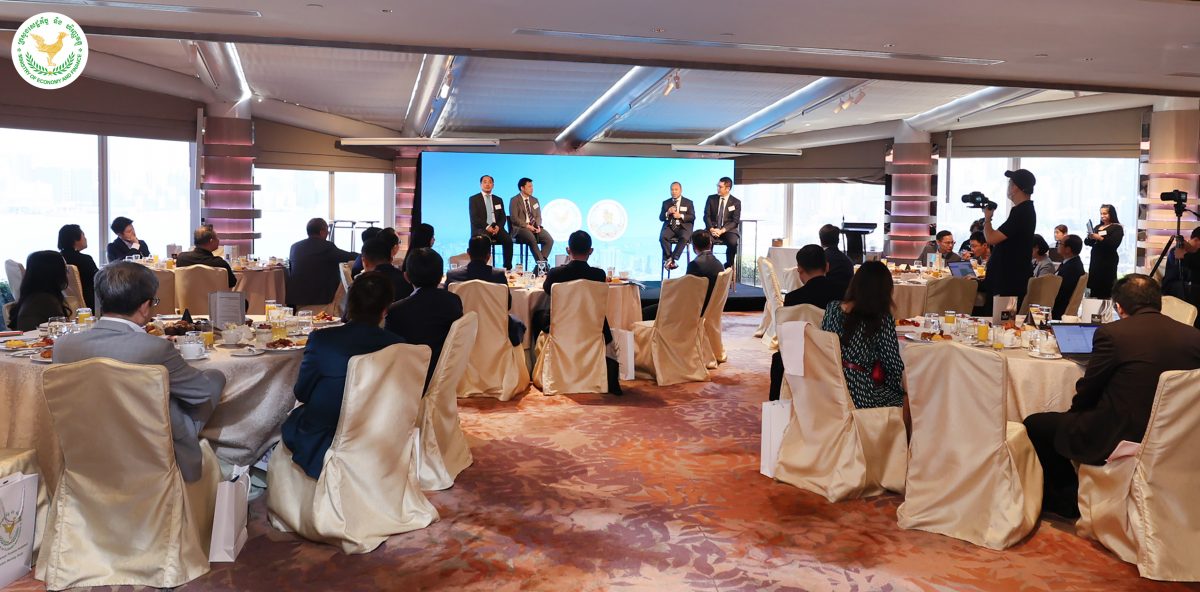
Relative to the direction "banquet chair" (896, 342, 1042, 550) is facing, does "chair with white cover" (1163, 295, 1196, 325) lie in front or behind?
in front

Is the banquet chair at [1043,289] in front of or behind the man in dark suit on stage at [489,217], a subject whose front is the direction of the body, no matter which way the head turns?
in front

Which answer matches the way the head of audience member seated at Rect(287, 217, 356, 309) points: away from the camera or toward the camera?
away from the camera

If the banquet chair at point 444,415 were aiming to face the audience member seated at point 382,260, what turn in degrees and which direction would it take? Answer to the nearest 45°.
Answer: approximately 45° to its right

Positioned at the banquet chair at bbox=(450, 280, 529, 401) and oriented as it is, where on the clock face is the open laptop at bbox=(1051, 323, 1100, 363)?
The open laptop is roughly at 3 o'clock from the banquet chair.

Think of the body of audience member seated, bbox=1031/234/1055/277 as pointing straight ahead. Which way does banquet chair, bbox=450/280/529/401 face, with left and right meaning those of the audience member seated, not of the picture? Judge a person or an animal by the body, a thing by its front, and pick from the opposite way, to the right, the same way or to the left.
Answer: to the right

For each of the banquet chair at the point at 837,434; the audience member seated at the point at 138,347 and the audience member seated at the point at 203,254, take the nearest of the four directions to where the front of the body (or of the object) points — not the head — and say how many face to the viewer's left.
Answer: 0

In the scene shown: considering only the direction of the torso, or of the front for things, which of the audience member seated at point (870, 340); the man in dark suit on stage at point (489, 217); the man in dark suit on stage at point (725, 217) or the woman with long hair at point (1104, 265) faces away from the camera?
the audience member seated

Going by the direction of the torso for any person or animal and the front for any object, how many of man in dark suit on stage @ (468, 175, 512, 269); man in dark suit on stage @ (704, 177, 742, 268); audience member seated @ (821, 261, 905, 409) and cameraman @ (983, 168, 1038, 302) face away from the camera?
1

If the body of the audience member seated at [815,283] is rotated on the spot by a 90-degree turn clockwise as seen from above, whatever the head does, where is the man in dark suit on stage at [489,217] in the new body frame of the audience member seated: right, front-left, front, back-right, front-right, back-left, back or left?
left

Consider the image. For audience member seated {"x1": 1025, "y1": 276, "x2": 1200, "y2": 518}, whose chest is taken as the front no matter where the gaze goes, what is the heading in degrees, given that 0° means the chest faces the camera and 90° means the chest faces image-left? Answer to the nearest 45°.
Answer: approximately 135°

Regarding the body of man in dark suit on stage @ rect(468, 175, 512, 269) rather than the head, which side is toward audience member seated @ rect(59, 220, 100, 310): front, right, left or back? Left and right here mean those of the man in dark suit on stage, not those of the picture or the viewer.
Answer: right

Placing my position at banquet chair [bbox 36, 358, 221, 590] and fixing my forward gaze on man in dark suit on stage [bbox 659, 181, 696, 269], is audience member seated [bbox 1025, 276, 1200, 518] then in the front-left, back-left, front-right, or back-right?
front-right

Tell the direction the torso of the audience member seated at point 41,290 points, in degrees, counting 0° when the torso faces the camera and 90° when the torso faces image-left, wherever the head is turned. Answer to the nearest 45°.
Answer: approximately 225°

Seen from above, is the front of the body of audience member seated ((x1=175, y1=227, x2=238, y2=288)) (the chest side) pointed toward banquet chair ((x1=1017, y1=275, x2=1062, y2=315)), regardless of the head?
no

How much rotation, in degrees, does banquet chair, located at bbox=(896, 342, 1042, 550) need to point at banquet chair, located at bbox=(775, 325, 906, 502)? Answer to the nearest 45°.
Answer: approximately 90° to its left

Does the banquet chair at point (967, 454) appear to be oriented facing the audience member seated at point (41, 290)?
no

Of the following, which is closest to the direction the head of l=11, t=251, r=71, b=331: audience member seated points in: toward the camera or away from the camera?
away from the camera

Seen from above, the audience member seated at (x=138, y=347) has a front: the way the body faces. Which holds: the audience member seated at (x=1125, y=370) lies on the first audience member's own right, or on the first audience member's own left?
on the first audience member's own right

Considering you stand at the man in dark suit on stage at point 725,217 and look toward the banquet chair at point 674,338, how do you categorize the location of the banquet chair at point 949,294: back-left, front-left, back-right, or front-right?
front-left
